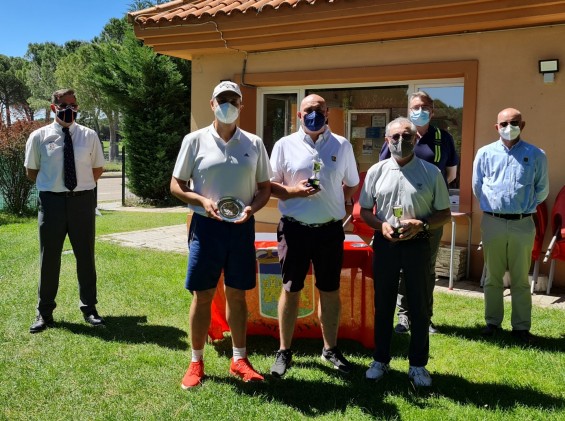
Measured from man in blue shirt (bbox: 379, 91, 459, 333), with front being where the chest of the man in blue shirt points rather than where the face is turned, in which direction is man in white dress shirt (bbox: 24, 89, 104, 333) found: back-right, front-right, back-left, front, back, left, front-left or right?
right

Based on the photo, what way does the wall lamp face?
toward the camera

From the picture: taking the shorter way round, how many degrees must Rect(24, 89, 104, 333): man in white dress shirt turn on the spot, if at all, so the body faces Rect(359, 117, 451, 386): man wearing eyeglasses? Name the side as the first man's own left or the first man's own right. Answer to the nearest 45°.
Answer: approximately 45° to the first man's own left

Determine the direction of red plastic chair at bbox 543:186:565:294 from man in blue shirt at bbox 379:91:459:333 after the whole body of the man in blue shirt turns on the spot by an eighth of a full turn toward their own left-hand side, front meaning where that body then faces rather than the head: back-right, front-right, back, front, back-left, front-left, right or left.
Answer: left

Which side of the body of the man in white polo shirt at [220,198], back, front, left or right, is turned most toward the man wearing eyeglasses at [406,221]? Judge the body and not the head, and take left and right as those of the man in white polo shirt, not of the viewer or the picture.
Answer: left

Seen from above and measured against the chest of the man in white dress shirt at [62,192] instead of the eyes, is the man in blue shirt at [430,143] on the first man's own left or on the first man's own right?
on the first man's own left

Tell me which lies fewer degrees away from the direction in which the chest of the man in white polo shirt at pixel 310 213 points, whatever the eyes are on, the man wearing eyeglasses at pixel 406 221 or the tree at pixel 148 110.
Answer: the man wearing eyeglasses
